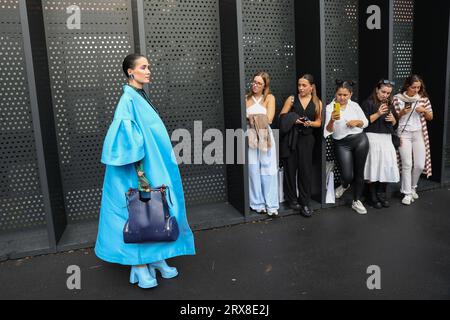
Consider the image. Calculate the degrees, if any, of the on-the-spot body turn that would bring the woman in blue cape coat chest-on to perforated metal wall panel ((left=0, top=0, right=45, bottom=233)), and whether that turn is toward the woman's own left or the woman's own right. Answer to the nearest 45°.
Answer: approximately 135° to the woman's own left

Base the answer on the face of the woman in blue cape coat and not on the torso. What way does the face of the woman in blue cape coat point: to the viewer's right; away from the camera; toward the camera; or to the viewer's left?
to the viewer's right

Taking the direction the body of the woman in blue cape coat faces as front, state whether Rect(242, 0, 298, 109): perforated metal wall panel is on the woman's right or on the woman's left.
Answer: on the woman's left

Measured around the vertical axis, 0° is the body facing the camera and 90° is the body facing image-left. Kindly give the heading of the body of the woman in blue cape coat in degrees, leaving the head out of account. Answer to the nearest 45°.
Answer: approximately 270°

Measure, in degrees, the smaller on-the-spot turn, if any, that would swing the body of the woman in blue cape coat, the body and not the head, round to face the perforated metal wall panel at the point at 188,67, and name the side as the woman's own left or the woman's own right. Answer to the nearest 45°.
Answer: approximately 90° to the woman's own left

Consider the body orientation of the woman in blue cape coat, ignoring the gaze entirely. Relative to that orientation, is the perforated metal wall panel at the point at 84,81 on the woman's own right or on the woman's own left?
on the woman's own left
